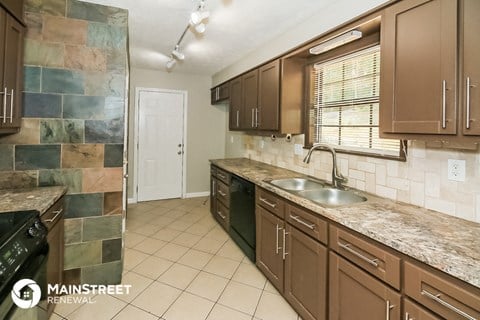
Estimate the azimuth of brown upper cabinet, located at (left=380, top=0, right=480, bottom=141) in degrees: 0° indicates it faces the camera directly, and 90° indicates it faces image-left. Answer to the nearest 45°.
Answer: approximately 45°

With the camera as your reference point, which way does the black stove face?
facing the viewer and to the right of the viewer

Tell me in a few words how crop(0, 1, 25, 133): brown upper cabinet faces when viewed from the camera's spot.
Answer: facing to the right of the viewer

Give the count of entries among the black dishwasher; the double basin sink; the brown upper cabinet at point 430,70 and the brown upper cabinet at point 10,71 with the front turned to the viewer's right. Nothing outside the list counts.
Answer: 1

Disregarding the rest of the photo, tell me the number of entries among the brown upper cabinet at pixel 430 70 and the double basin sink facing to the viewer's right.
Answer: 0

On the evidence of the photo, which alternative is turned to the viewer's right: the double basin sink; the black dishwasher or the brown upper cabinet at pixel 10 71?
the brown upper cabinet

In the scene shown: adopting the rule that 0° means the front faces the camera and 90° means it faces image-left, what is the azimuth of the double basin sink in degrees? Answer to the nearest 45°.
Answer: approximately 45°

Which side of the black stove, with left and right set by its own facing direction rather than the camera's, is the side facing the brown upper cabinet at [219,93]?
left
